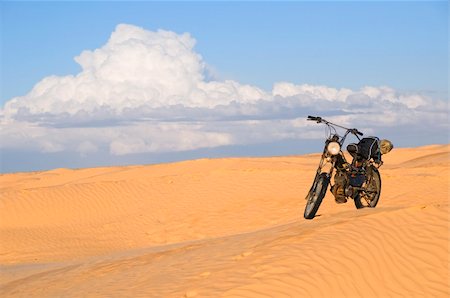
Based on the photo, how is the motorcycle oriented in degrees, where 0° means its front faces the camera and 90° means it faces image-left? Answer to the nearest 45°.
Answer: approximately 45°
